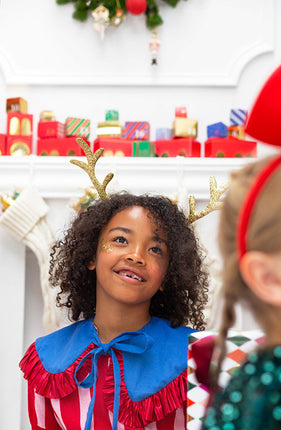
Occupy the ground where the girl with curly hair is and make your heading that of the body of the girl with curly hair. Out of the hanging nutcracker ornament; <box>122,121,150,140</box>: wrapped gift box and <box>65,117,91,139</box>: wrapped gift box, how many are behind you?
3

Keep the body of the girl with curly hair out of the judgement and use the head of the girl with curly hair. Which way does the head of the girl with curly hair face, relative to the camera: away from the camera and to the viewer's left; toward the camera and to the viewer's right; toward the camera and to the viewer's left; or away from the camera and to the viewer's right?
toward the camera and to the viewer's right

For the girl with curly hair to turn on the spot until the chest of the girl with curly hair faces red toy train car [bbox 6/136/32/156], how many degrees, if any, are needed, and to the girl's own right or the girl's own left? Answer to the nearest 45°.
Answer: approximately 135° to the girl's own right

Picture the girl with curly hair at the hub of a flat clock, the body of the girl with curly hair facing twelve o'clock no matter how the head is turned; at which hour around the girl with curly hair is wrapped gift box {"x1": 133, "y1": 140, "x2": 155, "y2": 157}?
The wrapped gift box is roughly at 6 o'clock from the girl with curly hair.

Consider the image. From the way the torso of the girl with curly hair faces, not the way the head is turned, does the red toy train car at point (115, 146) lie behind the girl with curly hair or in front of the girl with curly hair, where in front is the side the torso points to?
behind

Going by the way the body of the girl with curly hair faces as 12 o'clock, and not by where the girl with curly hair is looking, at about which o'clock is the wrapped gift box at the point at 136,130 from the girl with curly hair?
The wrapped gift box is roughly at 6 o'clock from the girl with curly hair.

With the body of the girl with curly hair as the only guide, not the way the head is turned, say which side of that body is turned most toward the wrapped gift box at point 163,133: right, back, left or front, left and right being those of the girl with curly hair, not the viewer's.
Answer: back

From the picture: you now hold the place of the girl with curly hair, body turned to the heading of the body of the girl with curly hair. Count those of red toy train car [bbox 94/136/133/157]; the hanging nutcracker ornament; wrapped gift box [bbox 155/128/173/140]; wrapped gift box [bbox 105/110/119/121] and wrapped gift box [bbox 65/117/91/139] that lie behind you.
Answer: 5

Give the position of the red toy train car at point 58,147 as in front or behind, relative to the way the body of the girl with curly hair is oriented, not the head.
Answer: behind

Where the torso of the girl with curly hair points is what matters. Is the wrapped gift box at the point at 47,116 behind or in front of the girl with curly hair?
behind

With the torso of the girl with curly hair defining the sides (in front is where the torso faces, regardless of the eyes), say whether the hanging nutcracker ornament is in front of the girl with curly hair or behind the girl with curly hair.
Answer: behind

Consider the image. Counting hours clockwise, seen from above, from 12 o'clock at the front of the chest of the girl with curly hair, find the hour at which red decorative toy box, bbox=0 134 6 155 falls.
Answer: The red decorative toy box is roughly at 5 o'clock from the girl with curly hair.

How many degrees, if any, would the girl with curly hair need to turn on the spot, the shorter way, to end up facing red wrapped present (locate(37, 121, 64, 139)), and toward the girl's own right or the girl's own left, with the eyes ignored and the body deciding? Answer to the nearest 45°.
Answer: approximately 180°

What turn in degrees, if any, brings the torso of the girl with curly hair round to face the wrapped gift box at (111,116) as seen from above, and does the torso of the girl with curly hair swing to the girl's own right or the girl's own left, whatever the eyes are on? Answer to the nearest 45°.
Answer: approximately 180°

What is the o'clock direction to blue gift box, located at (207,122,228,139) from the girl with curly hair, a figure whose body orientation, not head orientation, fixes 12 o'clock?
The blue gift box is roughly at 7 o'clock from the girl with curly hair.

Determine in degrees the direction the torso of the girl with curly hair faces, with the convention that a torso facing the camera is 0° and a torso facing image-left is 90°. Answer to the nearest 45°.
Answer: approximately 0°
